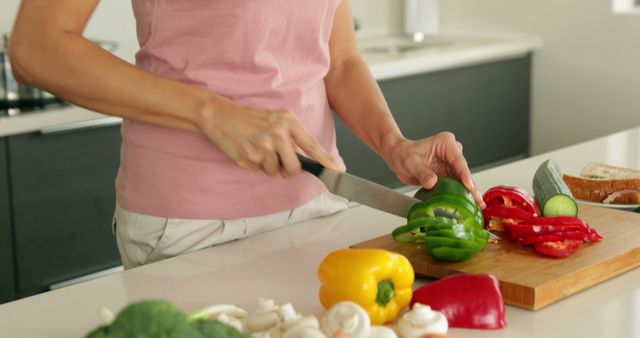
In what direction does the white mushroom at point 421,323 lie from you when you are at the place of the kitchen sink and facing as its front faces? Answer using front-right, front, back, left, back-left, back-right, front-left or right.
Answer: front-right

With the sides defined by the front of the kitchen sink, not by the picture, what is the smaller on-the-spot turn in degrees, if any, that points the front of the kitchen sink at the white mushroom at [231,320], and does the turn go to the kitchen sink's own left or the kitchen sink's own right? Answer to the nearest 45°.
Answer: approximately 45° to the kitchen sink's own right

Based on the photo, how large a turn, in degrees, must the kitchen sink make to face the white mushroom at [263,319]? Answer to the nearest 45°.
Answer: approximately 45° to its right

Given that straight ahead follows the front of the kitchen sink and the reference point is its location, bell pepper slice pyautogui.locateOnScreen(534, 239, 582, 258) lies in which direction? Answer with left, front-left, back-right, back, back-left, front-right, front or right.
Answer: front-right

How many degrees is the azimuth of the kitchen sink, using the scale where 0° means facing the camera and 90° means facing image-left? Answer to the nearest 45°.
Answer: approximately 315°

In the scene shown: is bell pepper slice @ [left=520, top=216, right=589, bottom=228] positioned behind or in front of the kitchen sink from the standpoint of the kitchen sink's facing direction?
in front

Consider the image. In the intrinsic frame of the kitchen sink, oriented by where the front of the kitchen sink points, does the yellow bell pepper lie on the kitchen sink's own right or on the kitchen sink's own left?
on the kitchen sink's own right

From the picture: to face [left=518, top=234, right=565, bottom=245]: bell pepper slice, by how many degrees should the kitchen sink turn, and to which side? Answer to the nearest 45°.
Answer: approximately 45° to its right
